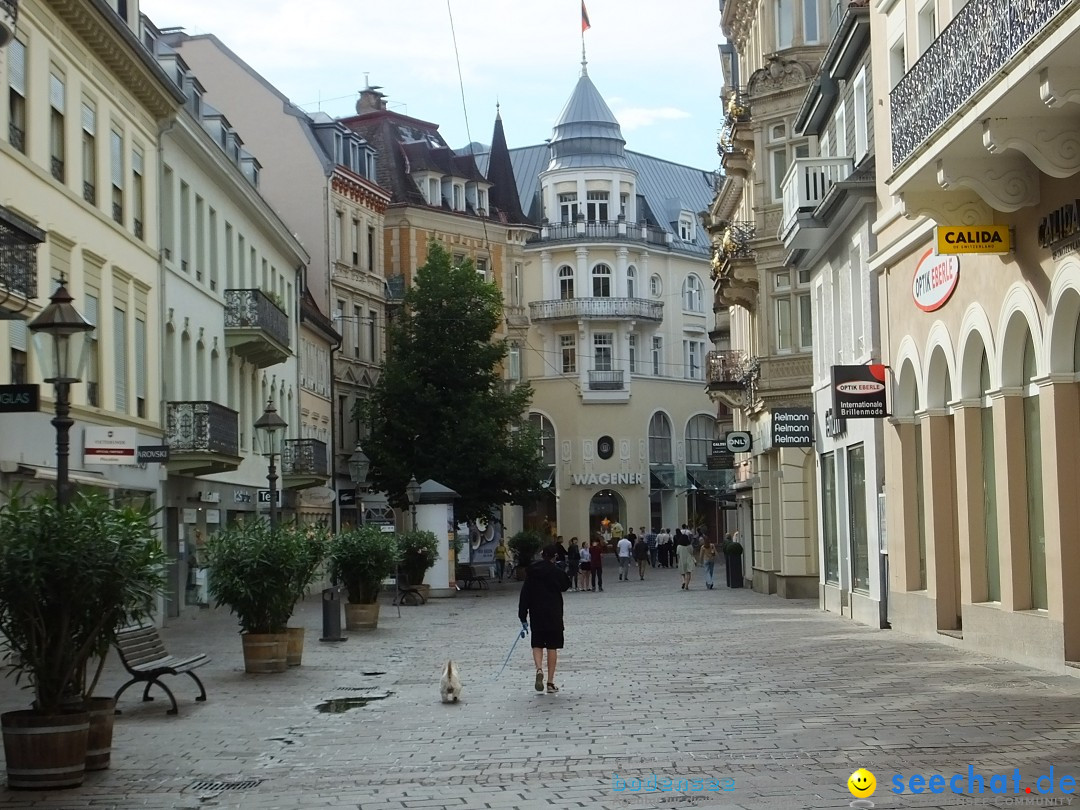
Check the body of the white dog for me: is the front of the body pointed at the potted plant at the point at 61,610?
no

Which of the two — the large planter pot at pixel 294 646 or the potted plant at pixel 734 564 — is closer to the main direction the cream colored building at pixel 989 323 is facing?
the large planter pot

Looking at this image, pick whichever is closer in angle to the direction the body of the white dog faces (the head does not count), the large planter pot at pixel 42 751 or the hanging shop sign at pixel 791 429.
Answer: the hanging shop sign

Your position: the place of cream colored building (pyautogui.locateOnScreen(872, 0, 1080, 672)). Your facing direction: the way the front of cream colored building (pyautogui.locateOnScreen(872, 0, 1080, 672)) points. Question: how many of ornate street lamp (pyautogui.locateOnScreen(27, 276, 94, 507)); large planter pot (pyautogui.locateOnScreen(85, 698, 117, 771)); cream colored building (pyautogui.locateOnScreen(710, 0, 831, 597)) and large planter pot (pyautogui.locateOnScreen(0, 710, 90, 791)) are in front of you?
3

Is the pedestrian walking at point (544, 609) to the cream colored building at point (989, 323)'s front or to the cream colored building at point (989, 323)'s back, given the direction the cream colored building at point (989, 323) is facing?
to the front

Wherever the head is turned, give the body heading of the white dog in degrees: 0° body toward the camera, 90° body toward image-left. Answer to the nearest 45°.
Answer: approximately 180°

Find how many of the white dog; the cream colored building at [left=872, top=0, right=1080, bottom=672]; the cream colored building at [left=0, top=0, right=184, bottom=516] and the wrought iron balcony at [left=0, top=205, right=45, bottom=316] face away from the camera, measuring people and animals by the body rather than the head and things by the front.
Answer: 1

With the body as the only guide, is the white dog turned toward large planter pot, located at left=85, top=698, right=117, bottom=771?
no

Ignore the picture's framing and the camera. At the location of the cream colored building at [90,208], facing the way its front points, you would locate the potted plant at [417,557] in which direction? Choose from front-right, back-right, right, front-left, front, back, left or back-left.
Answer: left

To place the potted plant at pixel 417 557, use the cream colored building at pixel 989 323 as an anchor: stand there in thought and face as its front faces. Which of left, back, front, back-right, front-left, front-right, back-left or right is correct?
right

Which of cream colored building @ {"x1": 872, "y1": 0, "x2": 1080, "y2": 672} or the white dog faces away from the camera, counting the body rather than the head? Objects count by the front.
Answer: the white dog

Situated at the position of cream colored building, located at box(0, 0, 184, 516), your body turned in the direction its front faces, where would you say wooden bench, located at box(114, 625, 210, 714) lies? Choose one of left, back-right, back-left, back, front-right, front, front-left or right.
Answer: front-right

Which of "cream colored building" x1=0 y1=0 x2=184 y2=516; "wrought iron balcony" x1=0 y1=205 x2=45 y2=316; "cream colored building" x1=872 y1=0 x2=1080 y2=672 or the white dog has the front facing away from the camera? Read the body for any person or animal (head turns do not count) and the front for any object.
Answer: the white dog

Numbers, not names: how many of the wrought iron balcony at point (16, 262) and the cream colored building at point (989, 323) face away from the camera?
0

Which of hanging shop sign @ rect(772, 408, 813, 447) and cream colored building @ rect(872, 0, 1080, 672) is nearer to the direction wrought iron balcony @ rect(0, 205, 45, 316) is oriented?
the cream colored building

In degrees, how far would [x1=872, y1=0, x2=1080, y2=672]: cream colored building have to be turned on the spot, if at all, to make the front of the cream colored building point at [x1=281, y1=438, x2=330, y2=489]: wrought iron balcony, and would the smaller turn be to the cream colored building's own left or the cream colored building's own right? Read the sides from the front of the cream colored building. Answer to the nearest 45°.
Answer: approximately 90° to the cream colored building's own right

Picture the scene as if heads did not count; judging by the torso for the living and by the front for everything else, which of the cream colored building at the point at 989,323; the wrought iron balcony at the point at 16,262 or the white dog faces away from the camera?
the white dog

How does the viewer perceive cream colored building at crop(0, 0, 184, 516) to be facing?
facing the viewer and to the right of the viewer

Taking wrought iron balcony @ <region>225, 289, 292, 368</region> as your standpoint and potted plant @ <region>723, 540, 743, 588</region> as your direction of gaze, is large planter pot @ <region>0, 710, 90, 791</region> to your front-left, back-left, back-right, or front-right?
back-right

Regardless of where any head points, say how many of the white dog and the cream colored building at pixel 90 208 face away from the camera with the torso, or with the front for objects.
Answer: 1
